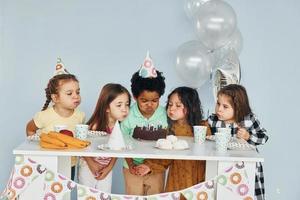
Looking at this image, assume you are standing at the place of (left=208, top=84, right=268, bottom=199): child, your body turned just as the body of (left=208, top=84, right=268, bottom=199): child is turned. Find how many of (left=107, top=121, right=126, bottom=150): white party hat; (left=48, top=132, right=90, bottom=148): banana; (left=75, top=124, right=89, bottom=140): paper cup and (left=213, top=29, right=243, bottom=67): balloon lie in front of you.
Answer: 3

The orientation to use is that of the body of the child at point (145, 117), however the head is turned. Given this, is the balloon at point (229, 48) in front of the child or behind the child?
behind

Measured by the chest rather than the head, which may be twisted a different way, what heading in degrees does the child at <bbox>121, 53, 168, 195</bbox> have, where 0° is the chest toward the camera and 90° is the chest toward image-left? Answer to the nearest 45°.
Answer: approximately 0°

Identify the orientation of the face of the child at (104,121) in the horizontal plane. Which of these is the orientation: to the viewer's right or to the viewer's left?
to the viewer's right
